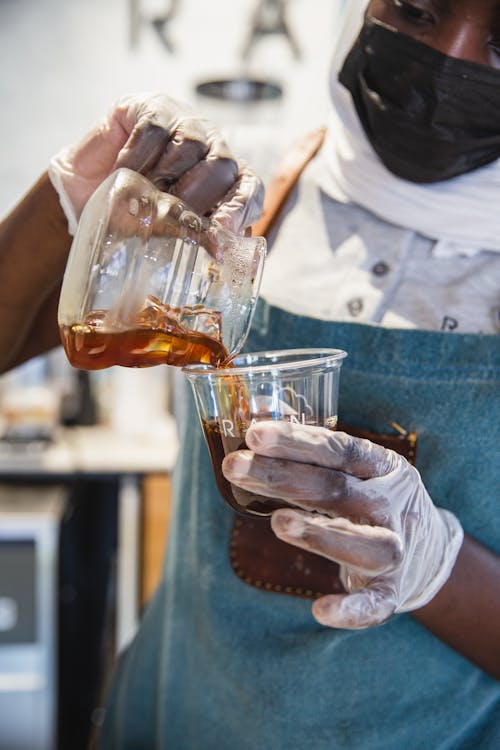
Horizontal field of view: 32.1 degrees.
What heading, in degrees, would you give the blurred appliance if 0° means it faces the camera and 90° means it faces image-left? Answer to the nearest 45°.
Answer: approximately 0°

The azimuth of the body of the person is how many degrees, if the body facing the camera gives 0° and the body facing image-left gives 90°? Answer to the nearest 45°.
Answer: approximately 45°

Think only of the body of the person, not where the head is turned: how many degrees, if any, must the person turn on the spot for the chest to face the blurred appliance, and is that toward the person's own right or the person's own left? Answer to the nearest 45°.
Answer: approximately 90° to the person's own right

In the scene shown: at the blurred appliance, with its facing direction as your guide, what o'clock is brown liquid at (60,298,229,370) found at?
The brown liquid is roughly at 12 o'clock from the blurred appliance.

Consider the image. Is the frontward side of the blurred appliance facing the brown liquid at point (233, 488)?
yes
